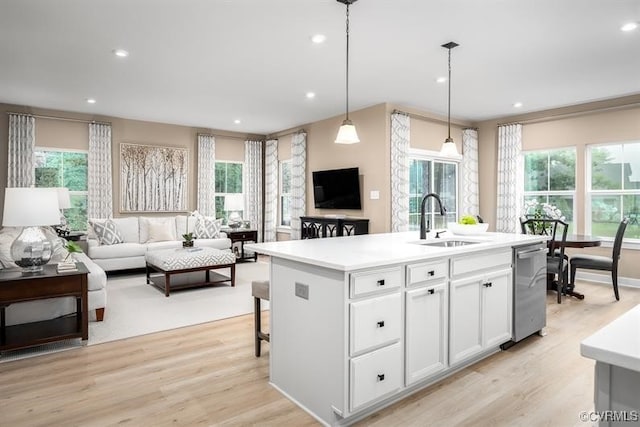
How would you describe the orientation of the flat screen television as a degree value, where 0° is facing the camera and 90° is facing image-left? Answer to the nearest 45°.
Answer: approximately 45°

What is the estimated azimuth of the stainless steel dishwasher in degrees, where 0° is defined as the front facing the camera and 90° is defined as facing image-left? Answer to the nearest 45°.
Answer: approximately 315°

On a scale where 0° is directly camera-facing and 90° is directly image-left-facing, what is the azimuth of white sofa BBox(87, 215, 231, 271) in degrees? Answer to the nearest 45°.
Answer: approximately 0°

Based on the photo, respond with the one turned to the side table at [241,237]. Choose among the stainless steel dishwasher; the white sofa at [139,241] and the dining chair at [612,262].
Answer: the dining chair

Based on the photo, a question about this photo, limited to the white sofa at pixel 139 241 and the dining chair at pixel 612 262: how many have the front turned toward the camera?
1

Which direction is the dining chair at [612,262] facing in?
to the viewer's left

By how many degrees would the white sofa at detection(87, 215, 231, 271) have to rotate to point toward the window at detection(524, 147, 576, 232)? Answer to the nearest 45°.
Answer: approximately 45° to its left

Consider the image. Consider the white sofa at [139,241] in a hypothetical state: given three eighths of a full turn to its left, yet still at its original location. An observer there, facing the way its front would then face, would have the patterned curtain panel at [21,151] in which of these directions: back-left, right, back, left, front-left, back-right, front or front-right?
back-left

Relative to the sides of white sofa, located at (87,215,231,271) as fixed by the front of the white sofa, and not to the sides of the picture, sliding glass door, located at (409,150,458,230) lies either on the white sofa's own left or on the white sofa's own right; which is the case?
on the white sofa's own left

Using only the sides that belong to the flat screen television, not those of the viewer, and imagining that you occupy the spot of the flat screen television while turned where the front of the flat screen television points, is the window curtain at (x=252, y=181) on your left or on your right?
on your right
